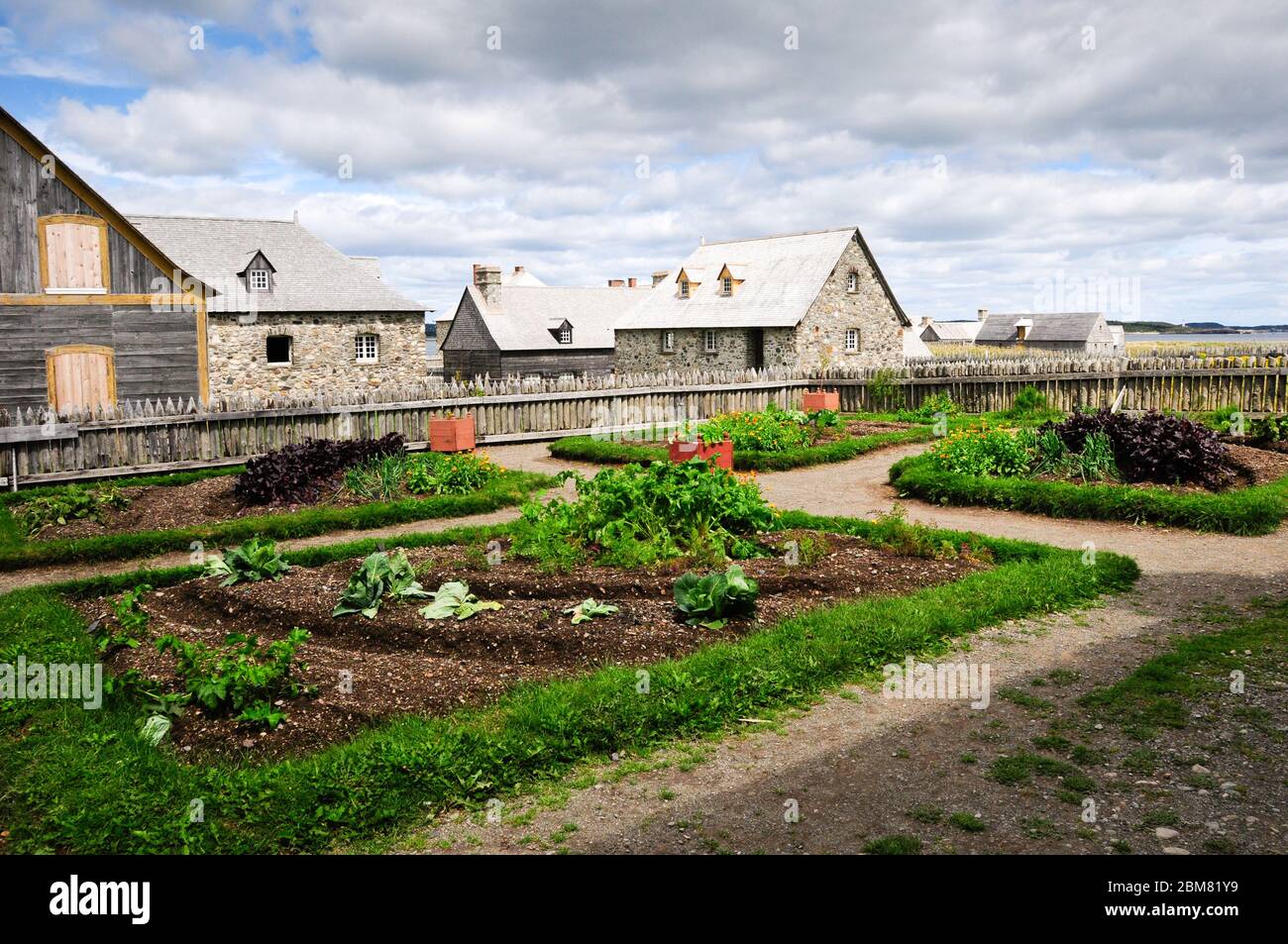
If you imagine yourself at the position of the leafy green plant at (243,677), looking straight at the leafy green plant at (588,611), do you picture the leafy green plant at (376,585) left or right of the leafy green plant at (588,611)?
left

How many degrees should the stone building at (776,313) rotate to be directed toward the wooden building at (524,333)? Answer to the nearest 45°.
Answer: approximately 90° to its right

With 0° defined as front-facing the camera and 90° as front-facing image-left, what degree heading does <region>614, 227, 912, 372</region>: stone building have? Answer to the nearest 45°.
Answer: approximately 45°

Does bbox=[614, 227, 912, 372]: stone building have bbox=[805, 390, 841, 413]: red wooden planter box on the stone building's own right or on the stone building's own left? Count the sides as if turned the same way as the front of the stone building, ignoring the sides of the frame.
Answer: on the stone building's own left
